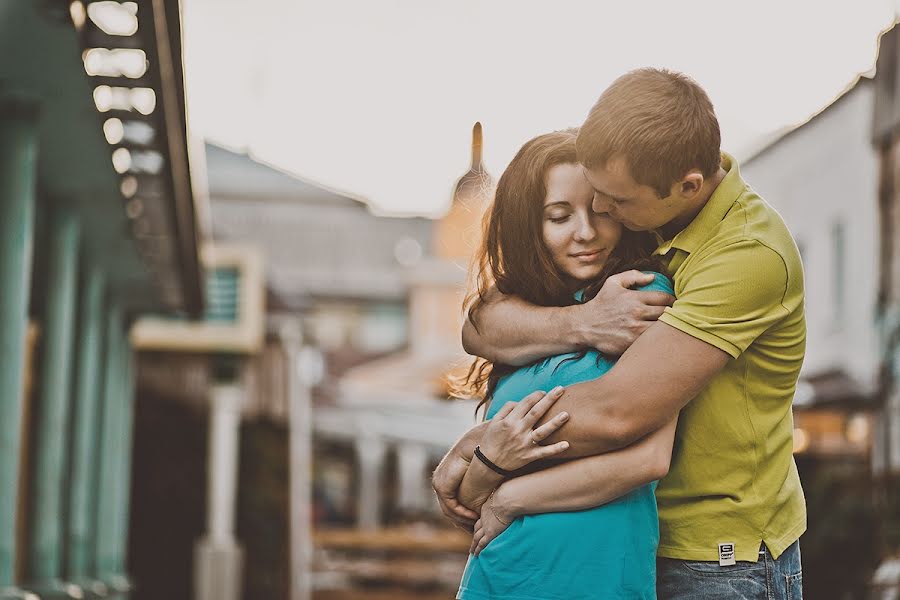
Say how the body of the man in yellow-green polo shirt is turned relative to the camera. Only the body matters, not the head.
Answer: to the viewer's left

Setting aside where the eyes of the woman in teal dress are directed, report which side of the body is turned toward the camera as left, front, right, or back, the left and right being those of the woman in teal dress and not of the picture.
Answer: front

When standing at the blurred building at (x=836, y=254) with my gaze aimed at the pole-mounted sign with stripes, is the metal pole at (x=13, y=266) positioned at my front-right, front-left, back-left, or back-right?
front-left

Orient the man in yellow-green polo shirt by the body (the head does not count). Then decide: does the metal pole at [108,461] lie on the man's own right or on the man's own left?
on the man's own right

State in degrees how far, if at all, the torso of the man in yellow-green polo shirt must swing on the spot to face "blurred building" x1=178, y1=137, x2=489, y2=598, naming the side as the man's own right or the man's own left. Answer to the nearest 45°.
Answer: approximately 90° to the man's own right

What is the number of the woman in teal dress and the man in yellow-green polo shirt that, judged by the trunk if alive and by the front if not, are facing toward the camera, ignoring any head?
1

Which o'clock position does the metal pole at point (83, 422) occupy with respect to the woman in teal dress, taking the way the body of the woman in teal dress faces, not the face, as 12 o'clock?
The metal pole is roughly at 5 o'clock from the woman in teal dress.

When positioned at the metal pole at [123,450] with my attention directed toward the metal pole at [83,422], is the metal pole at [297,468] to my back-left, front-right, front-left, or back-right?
back-left

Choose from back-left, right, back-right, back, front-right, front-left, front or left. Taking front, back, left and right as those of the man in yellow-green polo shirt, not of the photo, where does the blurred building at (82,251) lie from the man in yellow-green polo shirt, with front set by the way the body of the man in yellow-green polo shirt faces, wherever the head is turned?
front-right

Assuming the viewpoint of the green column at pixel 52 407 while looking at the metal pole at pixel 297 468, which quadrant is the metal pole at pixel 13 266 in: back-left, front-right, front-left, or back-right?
back-right

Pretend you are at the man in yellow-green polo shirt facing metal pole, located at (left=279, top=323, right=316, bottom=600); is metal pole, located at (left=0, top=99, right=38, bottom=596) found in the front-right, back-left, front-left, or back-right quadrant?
front-left

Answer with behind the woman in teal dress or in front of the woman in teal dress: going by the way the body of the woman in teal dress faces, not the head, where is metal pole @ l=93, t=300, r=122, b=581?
behind

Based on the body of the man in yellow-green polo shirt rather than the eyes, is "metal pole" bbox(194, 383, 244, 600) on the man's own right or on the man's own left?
on the man's own right
